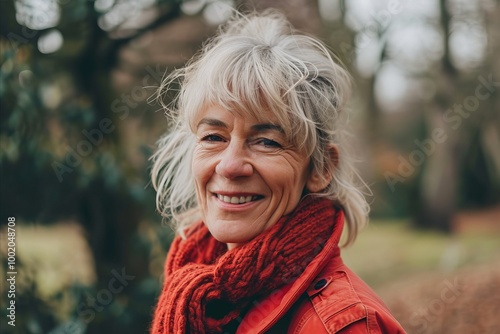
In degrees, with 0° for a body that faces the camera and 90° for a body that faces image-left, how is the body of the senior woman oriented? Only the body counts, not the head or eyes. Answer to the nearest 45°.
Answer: approximately 45°
